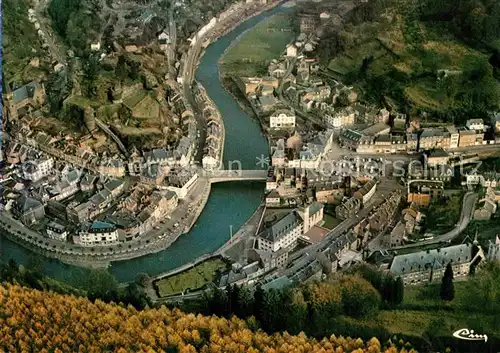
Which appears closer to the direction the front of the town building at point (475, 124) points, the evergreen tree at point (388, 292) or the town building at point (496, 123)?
the evergreen tree

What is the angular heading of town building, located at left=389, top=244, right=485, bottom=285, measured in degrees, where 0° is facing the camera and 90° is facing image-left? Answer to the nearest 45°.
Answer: approximately 0°

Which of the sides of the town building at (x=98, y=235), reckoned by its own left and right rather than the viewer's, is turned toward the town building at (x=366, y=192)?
left

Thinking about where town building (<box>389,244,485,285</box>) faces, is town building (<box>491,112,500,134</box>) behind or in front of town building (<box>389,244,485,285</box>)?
behind

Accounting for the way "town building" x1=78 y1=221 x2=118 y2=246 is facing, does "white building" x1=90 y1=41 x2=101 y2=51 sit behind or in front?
behind

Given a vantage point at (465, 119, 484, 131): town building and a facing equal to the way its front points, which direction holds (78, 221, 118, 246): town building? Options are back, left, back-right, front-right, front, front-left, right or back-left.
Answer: front-right

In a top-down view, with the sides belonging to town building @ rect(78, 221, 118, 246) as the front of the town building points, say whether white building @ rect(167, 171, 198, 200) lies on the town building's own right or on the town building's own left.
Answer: on the town building's own left

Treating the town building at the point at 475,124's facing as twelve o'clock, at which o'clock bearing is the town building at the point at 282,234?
the town building at the point at 282,234 is roughly at 1 o'clock from the town building at the point at 475,124.

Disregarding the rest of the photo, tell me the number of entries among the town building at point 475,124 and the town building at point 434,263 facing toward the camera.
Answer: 2

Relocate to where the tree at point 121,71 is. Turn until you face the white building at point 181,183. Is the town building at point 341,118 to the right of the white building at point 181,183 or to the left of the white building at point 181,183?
left

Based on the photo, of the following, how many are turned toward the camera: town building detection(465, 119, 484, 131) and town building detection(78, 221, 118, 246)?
2

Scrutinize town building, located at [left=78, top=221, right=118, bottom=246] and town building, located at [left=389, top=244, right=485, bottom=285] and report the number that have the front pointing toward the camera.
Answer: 2

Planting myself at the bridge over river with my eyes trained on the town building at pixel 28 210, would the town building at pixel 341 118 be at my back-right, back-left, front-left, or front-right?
back-right

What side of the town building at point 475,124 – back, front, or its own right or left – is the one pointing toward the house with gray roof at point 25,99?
right

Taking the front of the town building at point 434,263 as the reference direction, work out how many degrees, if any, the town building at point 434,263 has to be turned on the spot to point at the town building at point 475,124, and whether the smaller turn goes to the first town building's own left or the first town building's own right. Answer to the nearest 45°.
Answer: approximately 180°

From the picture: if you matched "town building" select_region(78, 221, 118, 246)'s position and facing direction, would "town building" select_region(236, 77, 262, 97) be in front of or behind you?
behind

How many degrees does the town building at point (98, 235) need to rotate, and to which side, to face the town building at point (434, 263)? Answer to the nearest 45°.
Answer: approximately 45° to its left
